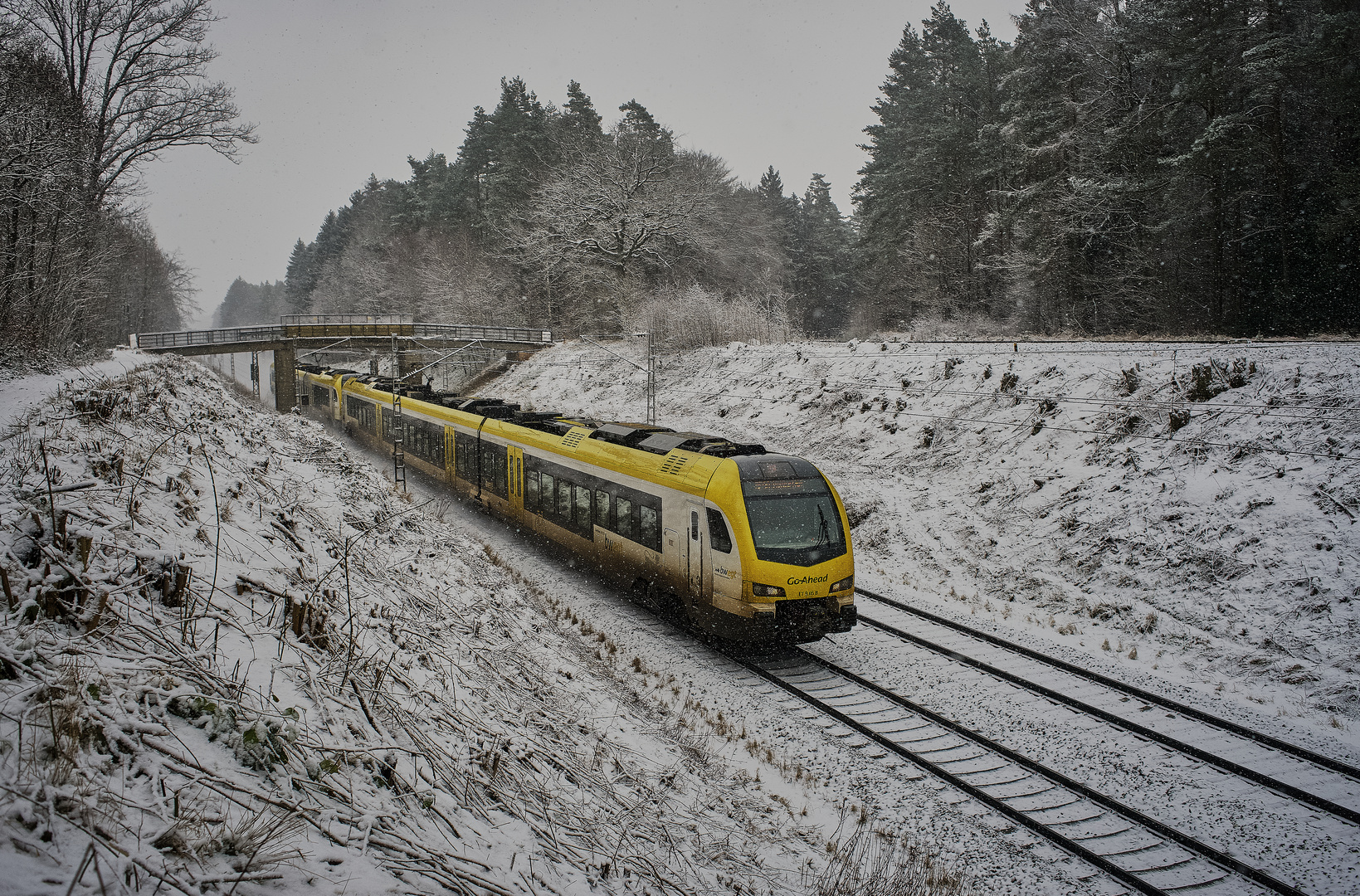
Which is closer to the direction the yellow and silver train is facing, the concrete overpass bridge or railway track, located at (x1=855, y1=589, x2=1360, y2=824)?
the railway track

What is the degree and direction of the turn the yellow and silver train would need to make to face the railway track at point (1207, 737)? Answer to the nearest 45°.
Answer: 0° — it already faces it

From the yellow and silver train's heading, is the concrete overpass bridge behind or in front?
behind

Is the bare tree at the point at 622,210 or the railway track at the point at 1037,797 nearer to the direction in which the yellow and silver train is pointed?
the railway track

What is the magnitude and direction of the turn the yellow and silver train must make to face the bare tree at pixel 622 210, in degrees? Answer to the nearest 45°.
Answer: approximately 135° to its left

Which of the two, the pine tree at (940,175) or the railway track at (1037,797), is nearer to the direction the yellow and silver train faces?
the railway track

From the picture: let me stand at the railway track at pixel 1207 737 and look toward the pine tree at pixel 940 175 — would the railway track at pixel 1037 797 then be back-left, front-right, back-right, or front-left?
back-left

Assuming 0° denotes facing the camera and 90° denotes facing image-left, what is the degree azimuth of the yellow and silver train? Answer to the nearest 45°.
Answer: approximately 315°

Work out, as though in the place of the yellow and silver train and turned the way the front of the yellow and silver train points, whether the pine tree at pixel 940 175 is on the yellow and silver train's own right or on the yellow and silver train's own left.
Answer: on the yellow and silver train's own left
